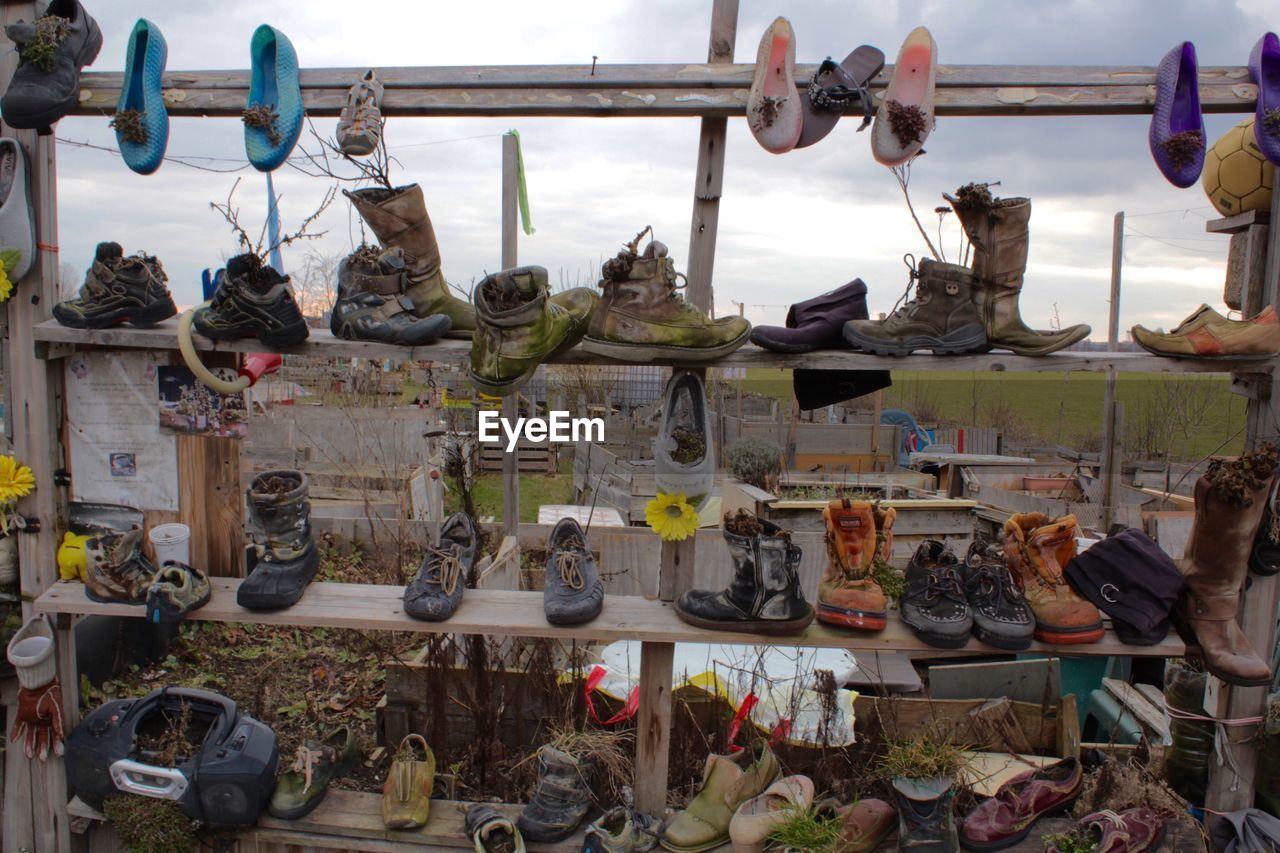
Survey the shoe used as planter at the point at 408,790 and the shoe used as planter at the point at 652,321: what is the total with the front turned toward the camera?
1

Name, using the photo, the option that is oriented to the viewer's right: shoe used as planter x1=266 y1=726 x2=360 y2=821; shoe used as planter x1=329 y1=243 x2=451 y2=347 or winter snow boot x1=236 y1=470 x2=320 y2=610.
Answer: shoe used as planter x1=329 y1=243 x2=451 y2=347

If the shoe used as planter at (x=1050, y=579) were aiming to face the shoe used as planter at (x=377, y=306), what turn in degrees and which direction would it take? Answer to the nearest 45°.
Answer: approximately 90° to its right

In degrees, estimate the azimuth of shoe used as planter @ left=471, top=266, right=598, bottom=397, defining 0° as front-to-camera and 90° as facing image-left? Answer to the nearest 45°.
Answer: approximately 225°

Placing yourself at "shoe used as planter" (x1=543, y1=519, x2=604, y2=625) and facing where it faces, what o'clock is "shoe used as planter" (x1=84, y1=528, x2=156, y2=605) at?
"shoe used as planter" (x1=84, y1=528, x2=156, y2=605) is roughly at 3 o'clock from "shoe used as planter" (x1=543, y1=519, x2=604, y2=625).

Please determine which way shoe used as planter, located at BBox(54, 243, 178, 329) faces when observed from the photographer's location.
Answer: facing to the left of the viewer

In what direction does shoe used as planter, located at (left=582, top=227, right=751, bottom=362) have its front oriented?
to the viewer's right

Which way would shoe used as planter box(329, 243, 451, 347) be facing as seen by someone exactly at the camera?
facing to the right of the viewer

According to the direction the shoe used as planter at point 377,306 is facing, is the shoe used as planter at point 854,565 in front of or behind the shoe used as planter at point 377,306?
in front

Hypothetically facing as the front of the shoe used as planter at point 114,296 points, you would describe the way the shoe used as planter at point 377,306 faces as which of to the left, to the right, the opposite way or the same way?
the opposite way

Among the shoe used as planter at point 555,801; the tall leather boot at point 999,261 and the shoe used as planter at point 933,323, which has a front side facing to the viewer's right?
the tall leather boot

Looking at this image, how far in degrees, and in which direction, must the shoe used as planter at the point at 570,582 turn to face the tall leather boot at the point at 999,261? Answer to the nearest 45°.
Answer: approximately 90° to its left

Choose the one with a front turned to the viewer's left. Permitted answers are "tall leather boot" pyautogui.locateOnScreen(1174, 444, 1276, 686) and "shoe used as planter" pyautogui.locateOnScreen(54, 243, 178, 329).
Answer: the shoe used as planter
